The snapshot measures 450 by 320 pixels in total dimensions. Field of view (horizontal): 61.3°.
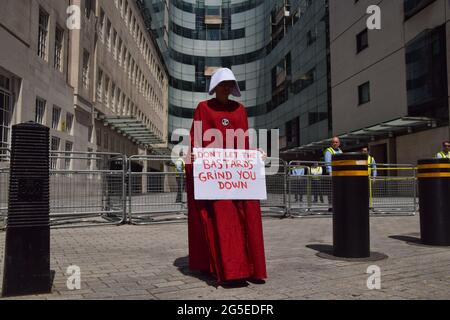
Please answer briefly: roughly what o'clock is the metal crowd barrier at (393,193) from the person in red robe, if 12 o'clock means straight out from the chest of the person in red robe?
The metal crowd barrier is roughly at 7 o'clock from the person in red robe.

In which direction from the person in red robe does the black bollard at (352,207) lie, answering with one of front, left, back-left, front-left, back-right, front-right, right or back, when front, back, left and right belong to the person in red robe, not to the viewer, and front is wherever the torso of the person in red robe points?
back-left

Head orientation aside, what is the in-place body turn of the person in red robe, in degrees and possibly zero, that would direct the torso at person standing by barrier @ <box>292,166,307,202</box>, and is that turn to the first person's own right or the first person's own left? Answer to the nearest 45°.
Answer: approximately 180°

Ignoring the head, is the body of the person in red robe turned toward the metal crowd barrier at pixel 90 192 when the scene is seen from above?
no

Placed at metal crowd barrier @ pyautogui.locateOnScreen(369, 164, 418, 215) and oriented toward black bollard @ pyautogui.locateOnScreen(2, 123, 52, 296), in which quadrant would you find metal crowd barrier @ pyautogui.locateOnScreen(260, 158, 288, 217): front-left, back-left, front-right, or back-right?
front-right

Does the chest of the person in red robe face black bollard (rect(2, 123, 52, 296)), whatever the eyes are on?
no

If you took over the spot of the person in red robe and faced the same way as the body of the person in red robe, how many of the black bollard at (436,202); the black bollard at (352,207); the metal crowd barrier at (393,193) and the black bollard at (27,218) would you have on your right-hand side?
1

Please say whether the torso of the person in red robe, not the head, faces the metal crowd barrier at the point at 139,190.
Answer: no

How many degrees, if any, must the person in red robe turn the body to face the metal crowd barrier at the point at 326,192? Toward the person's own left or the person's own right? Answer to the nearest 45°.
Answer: approximately 180°

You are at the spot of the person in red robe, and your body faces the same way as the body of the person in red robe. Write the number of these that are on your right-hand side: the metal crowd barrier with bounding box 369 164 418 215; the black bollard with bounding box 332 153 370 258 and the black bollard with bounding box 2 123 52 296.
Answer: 1

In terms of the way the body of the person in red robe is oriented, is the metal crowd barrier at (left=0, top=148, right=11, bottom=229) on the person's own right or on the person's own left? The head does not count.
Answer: on the person's own right

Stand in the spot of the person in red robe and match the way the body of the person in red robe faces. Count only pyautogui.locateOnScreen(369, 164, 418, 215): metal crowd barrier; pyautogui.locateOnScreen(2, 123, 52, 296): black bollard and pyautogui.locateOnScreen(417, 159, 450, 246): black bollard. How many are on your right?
1

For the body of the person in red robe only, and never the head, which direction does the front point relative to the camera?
toward the camera

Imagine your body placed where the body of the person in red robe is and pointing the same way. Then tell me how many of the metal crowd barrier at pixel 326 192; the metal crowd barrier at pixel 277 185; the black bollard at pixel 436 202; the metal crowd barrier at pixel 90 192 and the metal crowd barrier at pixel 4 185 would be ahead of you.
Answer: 0
